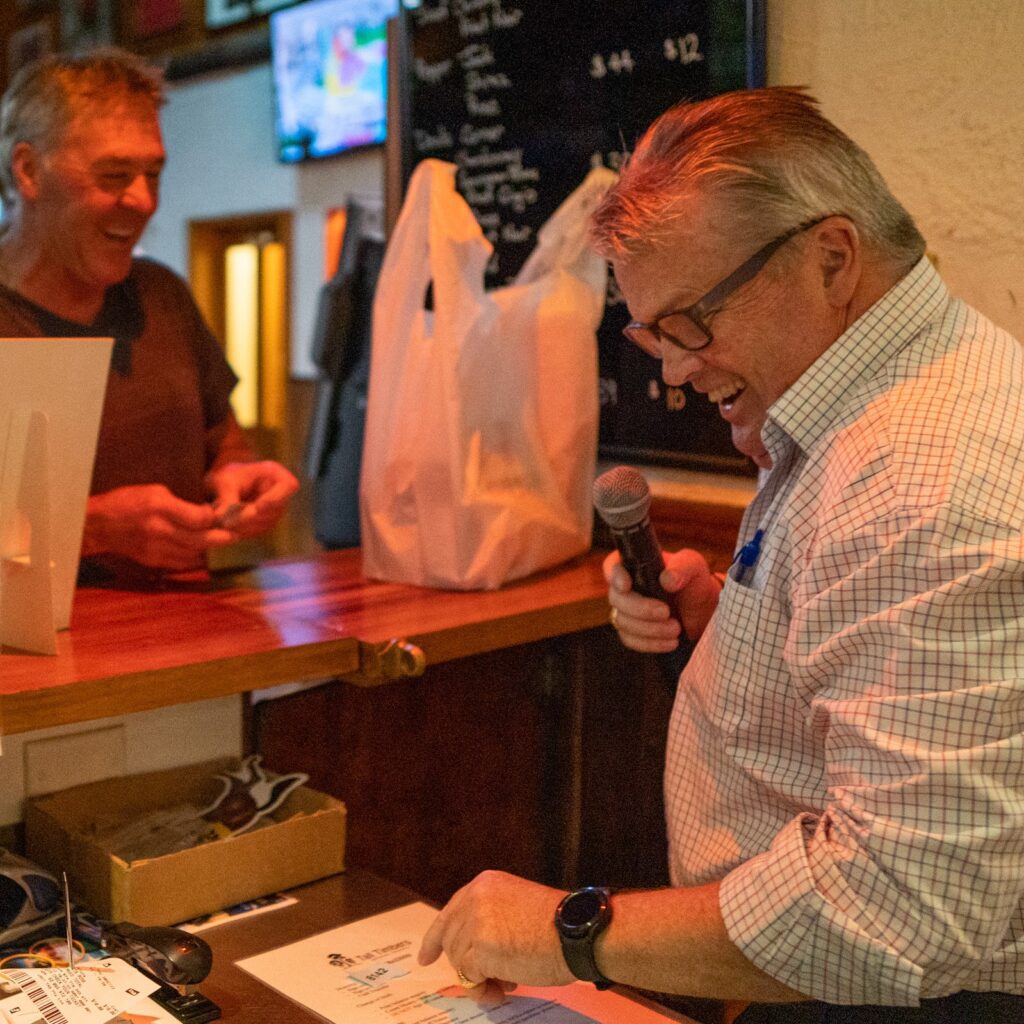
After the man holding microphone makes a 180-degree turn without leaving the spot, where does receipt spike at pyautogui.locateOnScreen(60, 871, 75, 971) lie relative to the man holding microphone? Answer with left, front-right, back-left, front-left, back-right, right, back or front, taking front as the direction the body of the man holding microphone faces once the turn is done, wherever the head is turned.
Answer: back

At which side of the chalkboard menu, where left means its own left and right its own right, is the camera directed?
front

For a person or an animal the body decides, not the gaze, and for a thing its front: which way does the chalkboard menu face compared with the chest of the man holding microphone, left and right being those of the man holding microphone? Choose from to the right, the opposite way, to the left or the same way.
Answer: to the left

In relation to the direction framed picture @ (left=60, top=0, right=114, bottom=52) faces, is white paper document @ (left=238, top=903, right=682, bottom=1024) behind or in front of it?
in front

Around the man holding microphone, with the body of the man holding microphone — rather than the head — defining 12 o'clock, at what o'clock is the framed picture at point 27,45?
The framed picture is roughly at 2 o'clock from the man holding microphone.

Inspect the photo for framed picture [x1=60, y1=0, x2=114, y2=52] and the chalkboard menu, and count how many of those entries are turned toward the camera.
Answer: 2

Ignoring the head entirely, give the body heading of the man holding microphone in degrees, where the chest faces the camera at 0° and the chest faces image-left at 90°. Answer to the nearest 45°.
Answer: approximately 90°

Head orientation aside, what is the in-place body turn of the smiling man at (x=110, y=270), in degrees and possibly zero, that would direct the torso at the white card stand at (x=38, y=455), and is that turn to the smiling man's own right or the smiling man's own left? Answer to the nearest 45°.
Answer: approximately 45° to the smiling man's own right

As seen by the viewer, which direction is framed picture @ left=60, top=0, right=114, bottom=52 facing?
toward the camera

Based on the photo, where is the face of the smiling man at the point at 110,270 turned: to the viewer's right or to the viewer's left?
to the viewer's right

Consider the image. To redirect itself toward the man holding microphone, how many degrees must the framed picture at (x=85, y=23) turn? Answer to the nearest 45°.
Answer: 0° — it already faces them
